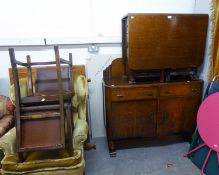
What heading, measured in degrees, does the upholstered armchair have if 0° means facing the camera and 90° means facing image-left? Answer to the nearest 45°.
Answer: approximately 0°
